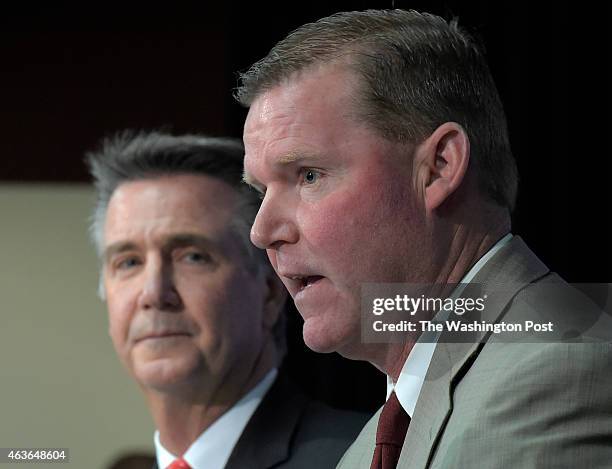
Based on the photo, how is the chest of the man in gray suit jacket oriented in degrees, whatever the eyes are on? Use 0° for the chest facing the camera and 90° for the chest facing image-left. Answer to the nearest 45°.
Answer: approximately 45°

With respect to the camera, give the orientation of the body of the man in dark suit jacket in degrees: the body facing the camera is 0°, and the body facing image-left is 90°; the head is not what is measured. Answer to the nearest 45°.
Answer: approximately 45°

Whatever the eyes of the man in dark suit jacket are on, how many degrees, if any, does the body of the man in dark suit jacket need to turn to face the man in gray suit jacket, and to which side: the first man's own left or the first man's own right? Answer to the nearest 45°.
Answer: approximately 45° to the first man's own left

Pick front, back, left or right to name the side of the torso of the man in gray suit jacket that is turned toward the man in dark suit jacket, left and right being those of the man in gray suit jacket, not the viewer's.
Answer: right
